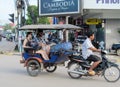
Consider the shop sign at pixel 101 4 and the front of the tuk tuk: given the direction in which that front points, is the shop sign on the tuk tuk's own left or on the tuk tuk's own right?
on the tuk tuk's own left

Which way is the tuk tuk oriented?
to the viewer's right

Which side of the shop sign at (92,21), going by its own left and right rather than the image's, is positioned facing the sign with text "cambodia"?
right

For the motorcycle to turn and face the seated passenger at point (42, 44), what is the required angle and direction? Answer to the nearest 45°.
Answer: approximately 135° to its left

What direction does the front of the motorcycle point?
to the viewer's right

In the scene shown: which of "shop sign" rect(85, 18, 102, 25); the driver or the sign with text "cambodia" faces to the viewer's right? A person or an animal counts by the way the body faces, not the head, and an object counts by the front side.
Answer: the driver

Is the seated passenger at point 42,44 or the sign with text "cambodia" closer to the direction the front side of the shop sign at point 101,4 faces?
the seated passenger

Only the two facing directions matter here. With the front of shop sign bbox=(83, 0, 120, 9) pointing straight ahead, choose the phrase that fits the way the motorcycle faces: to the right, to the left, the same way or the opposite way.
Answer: to the left

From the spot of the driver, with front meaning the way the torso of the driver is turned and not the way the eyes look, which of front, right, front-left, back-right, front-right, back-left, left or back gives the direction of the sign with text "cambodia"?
left

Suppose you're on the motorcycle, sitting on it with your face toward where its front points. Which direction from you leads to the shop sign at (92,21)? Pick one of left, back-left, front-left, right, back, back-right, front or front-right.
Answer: left

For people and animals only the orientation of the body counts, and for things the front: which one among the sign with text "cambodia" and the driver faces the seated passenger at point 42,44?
the sign with text "cambodia"

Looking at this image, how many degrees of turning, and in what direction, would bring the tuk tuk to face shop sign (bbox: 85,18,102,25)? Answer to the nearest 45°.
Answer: approximately 90° to its left

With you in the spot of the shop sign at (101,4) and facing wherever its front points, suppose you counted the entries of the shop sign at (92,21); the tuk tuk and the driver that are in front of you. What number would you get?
2

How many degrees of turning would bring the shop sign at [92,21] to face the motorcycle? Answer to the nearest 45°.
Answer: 0° — it already faces it

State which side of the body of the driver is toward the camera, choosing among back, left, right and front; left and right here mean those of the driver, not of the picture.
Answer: right

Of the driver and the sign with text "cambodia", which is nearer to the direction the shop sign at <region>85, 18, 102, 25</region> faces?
the driver
